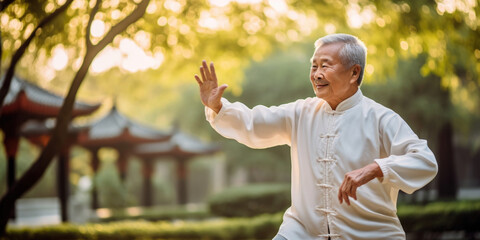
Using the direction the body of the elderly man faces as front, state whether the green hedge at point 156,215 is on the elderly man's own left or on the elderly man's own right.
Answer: on the elderly man's own right

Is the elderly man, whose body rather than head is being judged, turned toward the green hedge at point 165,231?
no

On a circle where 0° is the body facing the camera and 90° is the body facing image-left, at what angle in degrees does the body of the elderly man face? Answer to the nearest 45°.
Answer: approximately 45°

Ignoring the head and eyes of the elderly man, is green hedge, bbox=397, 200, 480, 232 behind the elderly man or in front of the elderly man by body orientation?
behind

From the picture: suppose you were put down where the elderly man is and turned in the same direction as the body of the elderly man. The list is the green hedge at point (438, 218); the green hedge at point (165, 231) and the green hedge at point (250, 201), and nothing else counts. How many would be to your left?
0

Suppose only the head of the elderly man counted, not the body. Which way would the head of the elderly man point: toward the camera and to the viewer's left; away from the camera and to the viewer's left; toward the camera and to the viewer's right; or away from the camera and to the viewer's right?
toward the camera and to the viewer's left

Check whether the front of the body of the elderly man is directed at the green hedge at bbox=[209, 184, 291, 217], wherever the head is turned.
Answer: no
